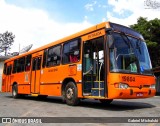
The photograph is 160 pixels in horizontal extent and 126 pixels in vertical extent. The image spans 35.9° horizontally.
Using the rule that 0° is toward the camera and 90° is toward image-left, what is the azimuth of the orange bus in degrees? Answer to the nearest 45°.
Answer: approximately 315°
